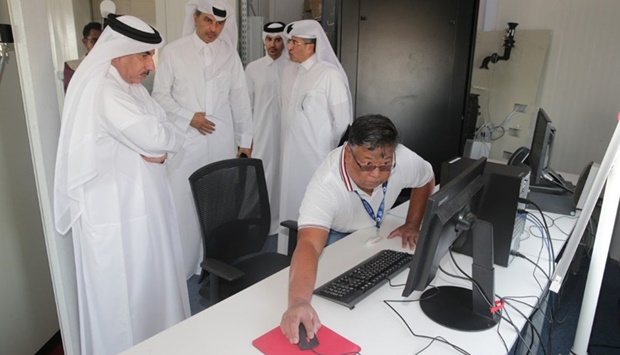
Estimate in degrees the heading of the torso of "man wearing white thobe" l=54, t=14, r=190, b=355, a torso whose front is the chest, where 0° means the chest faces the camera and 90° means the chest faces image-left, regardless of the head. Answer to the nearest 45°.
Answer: approximately 270°

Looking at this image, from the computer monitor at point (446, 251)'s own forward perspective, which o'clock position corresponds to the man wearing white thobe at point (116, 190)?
The man wearing white thobe is roughly at 11 o'clock from the computer monitor.

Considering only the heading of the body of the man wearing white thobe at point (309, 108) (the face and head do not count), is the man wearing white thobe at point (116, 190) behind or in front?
in front

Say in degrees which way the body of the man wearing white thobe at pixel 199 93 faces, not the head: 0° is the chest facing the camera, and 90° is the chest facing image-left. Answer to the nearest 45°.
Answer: approximately 0°

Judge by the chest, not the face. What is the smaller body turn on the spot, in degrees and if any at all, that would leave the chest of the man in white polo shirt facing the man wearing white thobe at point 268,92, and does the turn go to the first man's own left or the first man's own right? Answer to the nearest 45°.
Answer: approximately 135° to the first man's own left

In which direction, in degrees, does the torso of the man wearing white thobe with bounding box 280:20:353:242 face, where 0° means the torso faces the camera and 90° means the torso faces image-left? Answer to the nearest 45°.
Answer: approximately 45°

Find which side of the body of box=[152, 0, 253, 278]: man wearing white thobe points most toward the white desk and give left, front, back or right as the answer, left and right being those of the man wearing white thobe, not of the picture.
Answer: front

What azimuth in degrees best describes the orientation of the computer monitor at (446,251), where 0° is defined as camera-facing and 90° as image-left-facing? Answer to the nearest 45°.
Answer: approximately 135°

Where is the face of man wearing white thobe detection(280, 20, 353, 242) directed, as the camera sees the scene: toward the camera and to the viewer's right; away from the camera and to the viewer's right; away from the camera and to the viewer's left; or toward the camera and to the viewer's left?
toward the camera and to the viewer's left

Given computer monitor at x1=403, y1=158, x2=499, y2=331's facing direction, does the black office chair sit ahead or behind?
ahead

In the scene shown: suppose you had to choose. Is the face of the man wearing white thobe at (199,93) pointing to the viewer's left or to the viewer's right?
to the viewer's right

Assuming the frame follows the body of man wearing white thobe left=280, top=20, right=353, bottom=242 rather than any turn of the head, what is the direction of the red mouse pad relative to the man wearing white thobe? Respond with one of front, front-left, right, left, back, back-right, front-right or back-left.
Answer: front-left

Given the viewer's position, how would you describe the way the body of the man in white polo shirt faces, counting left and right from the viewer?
facing the viewer and to the right of the viewer

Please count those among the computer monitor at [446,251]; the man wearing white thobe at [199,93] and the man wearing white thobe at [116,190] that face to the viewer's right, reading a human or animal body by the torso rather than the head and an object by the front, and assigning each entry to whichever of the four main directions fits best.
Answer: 1

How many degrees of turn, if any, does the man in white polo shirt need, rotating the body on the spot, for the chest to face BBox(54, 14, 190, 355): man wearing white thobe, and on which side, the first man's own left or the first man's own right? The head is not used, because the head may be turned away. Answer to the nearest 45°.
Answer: approximately 135° to the first man's own right

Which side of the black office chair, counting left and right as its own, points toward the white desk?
front

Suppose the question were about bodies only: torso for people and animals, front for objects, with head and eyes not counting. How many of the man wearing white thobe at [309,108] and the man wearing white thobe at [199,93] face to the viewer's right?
0
